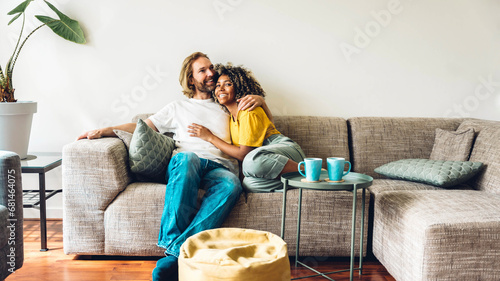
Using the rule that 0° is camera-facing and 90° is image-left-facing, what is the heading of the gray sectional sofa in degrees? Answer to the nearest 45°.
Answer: approximately 0°

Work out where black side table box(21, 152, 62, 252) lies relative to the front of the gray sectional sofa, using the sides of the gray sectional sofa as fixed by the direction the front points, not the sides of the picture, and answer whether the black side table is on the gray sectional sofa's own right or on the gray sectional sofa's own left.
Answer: on the gray sectional sofa's own right

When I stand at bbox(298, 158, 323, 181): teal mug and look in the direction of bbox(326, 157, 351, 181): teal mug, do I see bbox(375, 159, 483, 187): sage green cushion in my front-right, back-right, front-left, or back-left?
front-left

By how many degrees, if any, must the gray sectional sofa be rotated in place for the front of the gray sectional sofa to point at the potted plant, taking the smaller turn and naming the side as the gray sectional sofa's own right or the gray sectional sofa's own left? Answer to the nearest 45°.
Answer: approximately 90° to the gray sectional sofa's own right

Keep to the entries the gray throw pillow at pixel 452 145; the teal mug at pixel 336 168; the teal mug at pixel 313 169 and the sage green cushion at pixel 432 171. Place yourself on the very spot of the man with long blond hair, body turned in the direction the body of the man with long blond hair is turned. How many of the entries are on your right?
0

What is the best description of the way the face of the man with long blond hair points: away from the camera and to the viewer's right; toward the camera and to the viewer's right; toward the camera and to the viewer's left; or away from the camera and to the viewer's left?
toward the camera and to the viewer's right

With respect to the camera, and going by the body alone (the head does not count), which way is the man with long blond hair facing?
toward the camera

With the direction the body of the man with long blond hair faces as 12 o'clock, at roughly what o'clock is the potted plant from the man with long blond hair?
The potted plant is roughly at 4 o'clock from the man with long blond hair.

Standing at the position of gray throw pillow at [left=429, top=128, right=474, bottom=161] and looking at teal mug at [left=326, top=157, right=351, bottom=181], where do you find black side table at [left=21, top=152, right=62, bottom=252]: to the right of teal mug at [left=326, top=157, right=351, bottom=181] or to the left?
right

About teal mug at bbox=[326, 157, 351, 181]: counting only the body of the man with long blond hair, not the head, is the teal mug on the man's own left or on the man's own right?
on the man's own left

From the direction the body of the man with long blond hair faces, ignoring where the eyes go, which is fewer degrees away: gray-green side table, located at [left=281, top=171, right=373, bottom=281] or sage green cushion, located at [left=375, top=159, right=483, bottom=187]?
the gray-green side table

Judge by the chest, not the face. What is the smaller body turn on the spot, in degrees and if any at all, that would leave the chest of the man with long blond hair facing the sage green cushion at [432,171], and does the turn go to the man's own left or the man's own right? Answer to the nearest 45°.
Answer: approximately 90° to the man's own left

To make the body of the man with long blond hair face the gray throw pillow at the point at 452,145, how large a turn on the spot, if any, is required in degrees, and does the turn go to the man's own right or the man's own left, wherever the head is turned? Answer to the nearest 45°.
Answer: approximately 90° to the man's own left

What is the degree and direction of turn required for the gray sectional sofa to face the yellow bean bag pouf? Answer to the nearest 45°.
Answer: approximately 45° to its right
